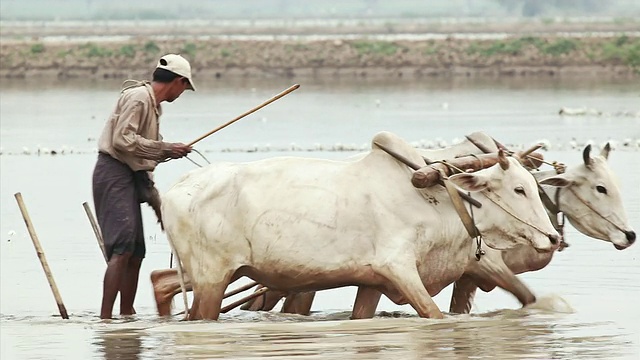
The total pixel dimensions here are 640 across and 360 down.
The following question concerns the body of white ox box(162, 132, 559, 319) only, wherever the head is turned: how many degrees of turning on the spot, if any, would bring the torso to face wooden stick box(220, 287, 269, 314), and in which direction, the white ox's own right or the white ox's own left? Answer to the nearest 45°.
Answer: approximately 135° to the white ox's own left

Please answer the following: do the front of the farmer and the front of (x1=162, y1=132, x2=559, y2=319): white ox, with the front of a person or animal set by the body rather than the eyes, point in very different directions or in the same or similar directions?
same or similar directions

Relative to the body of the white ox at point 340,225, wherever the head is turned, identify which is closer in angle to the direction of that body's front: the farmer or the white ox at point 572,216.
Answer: the white ox

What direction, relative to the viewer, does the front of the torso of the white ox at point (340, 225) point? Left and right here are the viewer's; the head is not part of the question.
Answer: facing to the right of the viewer

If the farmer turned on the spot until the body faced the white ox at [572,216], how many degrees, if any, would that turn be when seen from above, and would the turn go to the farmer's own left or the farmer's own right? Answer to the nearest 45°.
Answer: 0° — they already face it

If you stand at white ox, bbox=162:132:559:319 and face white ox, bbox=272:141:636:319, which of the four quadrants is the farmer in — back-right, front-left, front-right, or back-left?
back-left

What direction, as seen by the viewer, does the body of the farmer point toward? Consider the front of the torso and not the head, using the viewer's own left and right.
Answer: facing to the right of the viewer

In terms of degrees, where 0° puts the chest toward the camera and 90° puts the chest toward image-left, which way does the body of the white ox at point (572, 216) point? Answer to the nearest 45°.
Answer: approximately 270°

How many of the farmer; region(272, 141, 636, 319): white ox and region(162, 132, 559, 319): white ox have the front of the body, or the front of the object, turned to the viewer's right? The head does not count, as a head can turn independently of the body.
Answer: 3

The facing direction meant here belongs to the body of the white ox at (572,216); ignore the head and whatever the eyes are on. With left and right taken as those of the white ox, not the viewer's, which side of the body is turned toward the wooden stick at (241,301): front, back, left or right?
back

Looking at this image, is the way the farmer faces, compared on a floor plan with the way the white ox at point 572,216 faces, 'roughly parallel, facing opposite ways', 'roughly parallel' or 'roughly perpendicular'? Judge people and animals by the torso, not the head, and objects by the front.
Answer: roughly parallel

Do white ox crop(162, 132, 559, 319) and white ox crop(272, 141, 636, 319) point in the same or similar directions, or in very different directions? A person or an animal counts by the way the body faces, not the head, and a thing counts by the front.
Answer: same or similar directions

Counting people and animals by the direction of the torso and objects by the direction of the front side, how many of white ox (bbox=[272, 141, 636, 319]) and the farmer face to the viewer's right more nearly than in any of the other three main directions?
2

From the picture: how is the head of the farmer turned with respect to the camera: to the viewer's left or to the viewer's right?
to the viewer's right
